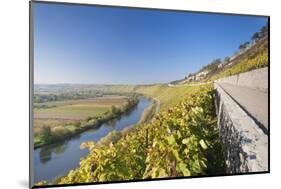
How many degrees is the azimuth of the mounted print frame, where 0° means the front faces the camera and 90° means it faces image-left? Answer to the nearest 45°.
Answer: approximately 315°
